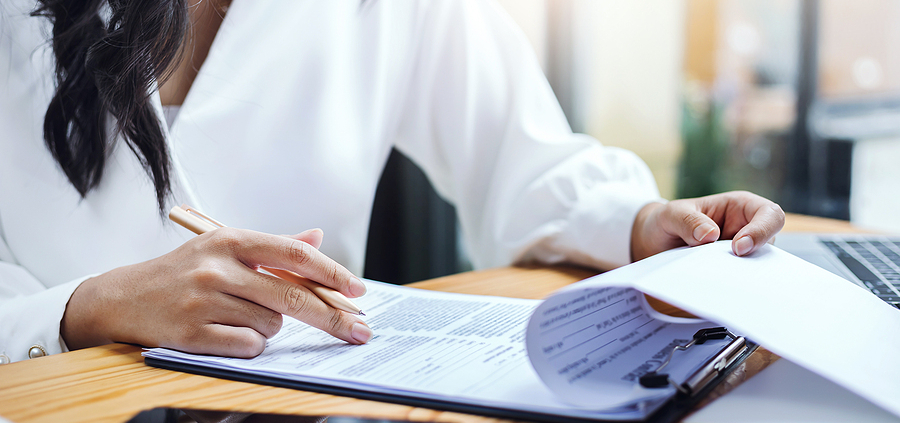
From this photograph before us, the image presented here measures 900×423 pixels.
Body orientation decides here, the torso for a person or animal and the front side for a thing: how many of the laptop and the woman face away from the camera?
0

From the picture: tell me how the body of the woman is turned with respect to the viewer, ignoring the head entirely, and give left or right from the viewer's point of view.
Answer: facing the viewer and to the right of the viewer

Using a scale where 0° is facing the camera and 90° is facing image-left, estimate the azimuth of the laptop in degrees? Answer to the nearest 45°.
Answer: approximately 45°
